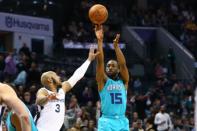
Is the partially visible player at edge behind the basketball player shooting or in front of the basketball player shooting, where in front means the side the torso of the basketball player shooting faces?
in front

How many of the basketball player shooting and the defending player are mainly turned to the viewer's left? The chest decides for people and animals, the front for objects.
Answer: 0

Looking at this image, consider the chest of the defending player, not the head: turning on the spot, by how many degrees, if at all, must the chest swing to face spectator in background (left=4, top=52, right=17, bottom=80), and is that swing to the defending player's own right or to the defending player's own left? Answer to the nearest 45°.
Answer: approximately 135° to the defending player's own left

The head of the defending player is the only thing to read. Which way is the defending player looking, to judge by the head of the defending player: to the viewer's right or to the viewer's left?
to the viewer's right
